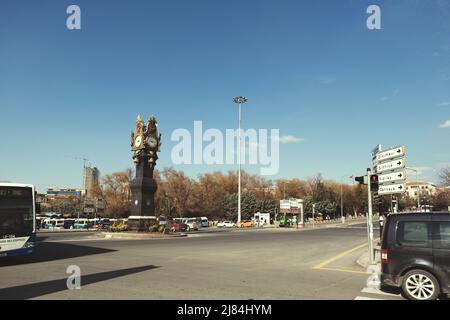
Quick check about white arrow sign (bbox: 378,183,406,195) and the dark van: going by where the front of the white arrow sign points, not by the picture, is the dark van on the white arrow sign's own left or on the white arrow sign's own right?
on the white arrow sign's own left

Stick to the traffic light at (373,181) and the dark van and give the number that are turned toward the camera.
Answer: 1

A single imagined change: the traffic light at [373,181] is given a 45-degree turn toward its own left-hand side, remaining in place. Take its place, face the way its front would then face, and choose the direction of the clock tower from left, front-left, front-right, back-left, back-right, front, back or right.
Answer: back

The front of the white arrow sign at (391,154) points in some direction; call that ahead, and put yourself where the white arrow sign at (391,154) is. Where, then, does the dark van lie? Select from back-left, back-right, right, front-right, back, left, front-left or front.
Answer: front-left

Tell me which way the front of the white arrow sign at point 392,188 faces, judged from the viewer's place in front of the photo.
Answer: facing the viewer and to the left of the viewer

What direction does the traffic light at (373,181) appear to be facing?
toward the camera

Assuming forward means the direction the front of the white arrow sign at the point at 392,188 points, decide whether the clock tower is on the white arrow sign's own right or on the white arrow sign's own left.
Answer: on the white arrow sign's own right
